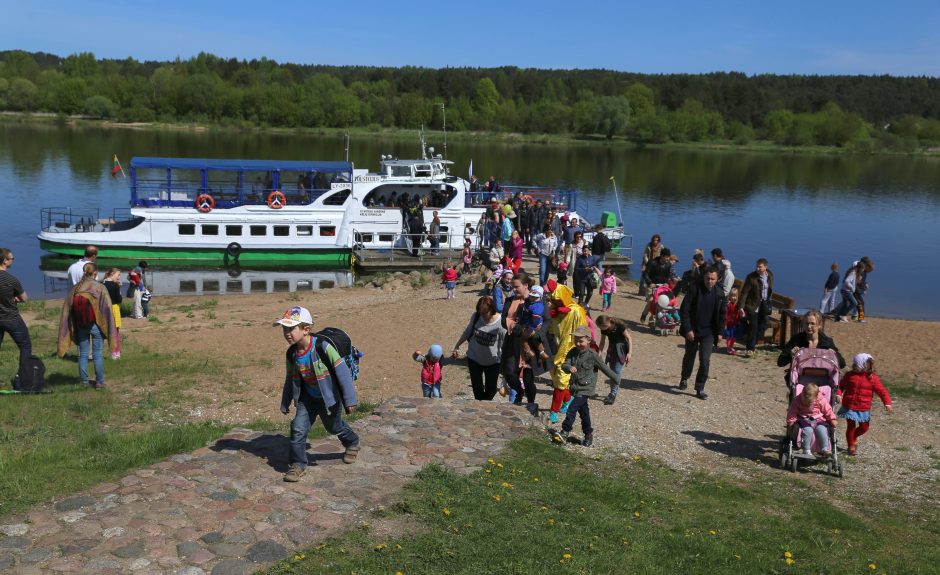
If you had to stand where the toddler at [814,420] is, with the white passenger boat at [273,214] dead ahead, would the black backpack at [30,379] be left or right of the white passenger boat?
left

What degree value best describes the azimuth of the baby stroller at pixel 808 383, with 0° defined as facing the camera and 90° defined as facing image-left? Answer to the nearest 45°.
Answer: approximately 0°

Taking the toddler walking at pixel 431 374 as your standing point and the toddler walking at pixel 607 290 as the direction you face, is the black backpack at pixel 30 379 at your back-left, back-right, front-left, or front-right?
back-left

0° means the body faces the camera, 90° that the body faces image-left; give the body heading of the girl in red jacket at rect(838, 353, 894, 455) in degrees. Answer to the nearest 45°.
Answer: approximately 0°

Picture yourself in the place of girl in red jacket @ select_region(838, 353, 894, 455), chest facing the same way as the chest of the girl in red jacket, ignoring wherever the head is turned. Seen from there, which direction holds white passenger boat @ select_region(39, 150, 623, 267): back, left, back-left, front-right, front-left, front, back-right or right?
back-right

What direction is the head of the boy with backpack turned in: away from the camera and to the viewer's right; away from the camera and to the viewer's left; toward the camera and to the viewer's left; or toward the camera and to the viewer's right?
toward the camera and to the viewer's left

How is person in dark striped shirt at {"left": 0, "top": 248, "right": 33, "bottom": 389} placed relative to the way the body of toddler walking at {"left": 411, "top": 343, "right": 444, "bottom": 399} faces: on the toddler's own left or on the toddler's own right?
on the toddler's own right

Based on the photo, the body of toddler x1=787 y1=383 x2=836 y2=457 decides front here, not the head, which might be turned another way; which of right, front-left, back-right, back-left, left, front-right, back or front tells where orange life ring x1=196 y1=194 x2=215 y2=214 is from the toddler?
back-right
